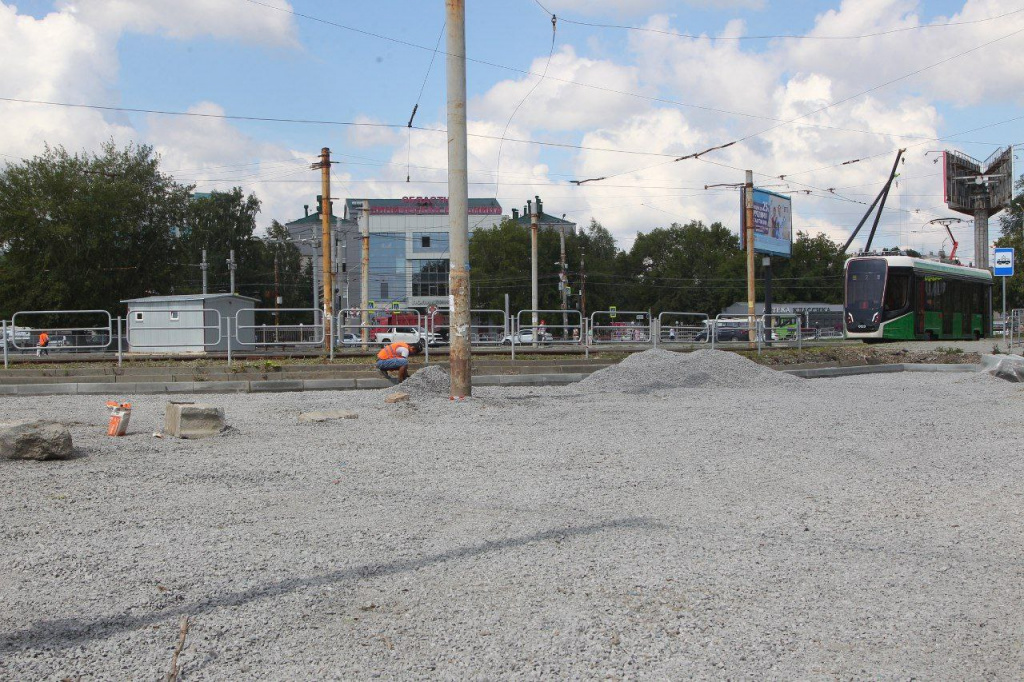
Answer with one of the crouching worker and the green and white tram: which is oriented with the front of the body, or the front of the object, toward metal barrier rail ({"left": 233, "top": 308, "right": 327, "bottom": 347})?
the green and white tram

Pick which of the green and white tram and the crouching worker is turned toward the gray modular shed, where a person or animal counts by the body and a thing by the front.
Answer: the green and white tram

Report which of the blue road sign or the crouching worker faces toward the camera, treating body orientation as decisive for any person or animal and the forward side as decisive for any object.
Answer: the blue road sign

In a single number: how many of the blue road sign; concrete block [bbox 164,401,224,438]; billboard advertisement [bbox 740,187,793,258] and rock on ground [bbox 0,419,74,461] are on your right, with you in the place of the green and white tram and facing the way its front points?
1

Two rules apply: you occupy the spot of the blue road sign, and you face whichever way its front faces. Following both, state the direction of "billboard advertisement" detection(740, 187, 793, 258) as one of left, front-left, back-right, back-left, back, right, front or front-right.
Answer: back-right

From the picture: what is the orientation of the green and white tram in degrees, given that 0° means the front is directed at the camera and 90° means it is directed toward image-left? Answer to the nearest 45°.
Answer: approximately 45°

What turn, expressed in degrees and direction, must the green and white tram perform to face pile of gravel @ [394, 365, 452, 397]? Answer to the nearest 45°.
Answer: approximately 45° to its left

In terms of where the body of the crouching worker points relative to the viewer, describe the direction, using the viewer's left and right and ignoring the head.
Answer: facing to the right of the viewer

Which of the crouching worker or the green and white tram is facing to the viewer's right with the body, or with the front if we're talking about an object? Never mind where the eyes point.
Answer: the crouching worker

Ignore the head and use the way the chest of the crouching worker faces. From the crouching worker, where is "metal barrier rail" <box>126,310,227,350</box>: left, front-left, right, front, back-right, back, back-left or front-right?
back-left

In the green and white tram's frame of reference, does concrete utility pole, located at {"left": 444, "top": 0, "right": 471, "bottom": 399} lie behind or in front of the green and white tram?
in front

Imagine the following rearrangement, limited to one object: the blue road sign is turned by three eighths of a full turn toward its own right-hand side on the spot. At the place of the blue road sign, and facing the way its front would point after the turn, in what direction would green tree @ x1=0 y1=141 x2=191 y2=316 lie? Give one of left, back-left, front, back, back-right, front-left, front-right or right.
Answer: front-left

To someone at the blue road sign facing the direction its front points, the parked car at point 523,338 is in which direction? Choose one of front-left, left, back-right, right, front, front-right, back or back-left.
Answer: front-right

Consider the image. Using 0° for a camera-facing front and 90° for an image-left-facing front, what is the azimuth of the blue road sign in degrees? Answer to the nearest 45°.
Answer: approximately 0°

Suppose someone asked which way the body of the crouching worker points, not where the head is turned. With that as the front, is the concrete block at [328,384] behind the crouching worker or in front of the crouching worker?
behind
